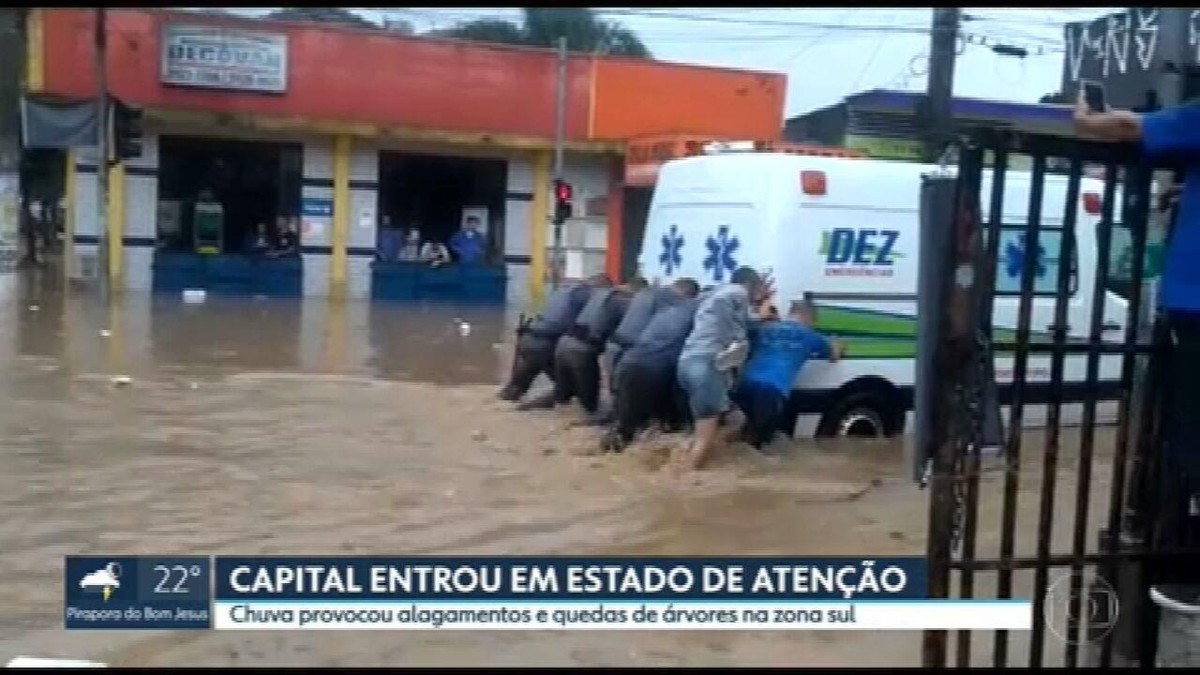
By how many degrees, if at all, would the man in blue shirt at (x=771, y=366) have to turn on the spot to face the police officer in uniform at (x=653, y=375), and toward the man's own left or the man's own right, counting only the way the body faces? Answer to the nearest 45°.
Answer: approximately 135° to the man's own left

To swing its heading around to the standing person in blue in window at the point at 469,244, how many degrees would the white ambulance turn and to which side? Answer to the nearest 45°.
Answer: approximately 90° to its left

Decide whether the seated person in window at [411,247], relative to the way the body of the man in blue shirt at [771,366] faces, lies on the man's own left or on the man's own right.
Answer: on the man's own left

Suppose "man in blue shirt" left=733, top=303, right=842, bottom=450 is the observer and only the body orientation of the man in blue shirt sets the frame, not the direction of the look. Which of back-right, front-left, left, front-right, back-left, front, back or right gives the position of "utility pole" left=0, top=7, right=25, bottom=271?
left

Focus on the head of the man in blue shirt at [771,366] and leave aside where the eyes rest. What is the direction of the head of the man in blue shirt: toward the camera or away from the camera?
away from the camera

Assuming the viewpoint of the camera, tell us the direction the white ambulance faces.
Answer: facing away from the viewer and to the right of the viewer

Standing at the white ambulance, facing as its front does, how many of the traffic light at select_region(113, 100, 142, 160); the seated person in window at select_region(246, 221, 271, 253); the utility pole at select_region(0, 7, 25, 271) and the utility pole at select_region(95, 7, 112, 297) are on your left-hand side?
4

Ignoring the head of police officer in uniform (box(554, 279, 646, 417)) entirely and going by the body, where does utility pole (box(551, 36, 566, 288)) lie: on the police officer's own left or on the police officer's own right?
on the police officer's own left

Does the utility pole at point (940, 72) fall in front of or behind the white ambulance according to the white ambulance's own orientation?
in front

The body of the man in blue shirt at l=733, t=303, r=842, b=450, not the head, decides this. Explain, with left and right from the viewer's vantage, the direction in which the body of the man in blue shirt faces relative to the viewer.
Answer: facing away from the viewer and to the right of the viewer

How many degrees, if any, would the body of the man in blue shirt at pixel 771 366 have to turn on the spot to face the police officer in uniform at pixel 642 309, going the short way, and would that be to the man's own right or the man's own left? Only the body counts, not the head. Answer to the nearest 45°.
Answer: approximately 135° to the man's own left

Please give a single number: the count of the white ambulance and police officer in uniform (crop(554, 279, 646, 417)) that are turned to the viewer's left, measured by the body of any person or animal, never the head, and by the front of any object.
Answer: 0
